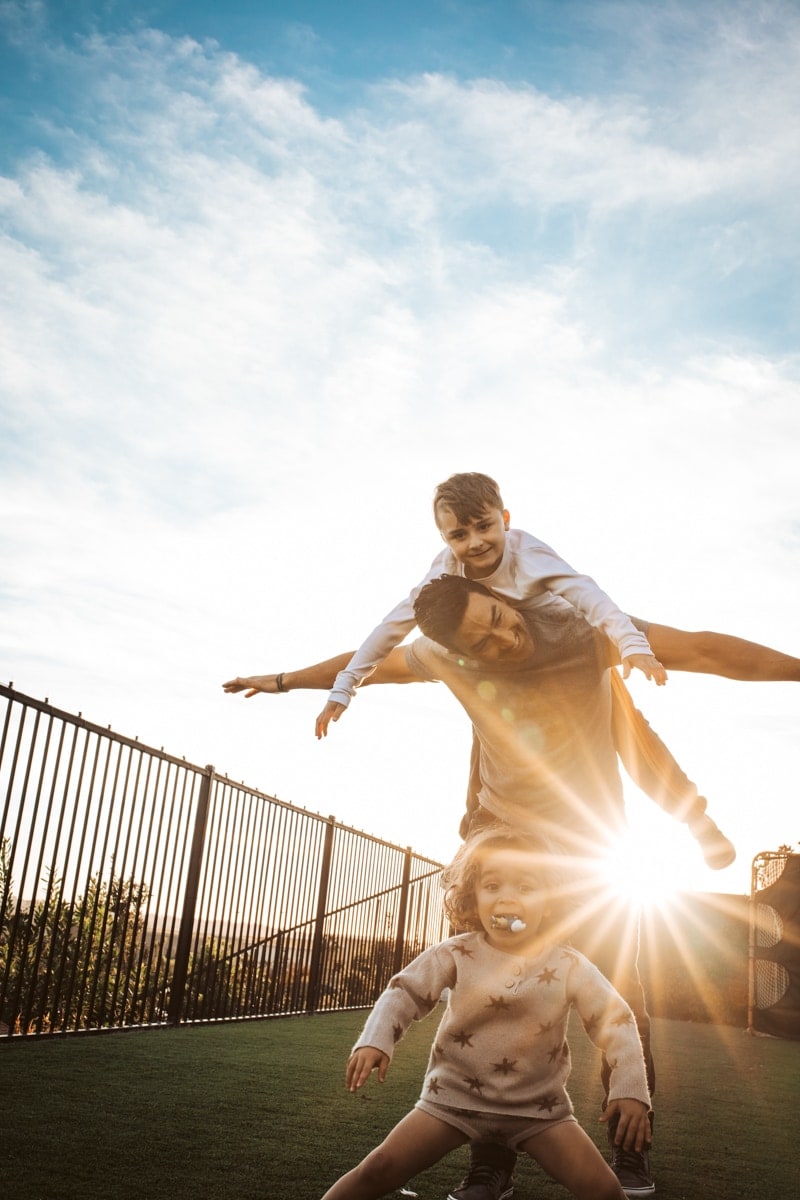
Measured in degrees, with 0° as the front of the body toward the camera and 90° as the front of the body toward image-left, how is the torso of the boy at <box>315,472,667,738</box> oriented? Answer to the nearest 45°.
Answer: approximately 0°

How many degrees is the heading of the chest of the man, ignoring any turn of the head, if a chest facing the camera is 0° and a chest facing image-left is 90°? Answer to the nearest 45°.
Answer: approximately 0°

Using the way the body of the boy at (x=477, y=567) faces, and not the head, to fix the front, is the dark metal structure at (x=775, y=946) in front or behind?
behind
